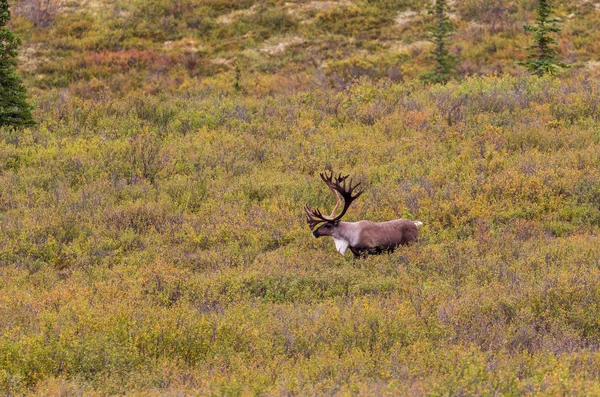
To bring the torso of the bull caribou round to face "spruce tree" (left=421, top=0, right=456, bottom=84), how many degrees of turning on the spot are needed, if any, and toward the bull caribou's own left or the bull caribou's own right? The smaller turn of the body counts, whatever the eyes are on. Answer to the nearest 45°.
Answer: approximately 90° to the bull caribou's own right

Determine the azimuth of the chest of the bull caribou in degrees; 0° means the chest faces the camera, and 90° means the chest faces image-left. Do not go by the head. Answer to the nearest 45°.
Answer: approximately 90°

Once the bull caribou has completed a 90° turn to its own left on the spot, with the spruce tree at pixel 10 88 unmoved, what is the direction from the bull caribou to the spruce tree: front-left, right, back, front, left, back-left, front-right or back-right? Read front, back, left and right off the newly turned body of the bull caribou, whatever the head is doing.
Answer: back-right

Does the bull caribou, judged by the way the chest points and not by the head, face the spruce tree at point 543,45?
no
